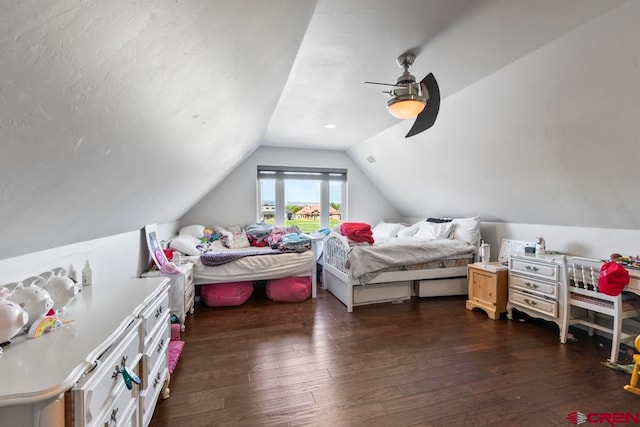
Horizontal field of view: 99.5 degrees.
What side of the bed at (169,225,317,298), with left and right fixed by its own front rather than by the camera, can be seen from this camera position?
right

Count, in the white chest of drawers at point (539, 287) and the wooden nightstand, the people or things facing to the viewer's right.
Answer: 0

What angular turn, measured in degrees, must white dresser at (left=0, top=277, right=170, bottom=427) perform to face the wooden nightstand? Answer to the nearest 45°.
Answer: approximately 45° to its left

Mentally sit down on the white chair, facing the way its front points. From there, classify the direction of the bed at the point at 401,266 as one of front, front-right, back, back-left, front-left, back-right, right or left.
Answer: back-left

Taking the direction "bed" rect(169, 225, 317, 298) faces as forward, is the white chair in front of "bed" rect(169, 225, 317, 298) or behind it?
in front

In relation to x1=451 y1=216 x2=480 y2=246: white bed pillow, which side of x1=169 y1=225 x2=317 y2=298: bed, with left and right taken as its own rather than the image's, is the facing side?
front

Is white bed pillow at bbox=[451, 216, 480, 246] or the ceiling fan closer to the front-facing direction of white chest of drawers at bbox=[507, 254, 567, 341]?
the ceiling fan

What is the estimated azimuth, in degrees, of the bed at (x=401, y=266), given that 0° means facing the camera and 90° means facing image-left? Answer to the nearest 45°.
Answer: approximately 45°

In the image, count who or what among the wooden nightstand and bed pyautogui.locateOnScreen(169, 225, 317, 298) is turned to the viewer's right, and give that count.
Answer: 1

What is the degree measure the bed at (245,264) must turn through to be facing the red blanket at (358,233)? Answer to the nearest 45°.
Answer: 0° — it already faces it

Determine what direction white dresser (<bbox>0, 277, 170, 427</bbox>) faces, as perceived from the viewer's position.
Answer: facing the viewer and to the right of the viewer

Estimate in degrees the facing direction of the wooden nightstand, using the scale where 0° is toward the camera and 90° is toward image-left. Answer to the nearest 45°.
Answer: approximately 45°

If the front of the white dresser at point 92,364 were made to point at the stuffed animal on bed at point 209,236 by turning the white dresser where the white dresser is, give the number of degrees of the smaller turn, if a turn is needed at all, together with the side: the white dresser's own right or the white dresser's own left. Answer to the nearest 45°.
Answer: approximately 90° to the white dresser's own left

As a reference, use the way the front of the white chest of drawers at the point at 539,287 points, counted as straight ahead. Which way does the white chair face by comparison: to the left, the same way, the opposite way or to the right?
the opposite way
